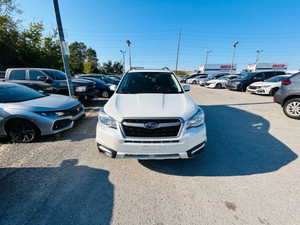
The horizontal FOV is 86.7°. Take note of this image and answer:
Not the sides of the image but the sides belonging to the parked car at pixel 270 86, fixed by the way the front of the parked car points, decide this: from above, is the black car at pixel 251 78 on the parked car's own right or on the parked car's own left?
on the parked car's own right

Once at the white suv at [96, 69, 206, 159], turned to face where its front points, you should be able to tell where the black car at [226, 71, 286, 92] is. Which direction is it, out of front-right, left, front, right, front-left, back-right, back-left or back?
back-left

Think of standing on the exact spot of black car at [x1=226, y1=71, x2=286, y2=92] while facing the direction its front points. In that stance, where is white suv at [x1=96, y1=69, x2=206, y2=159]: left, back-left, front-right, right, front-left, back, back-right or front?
front-left

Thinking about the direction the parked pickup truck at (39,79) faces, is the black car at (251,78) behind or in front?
in front

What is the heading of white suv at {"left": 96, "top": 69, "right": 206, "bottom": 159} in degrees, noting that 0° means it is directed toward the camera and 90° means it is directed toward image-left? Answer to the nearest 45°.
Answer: approximately 0°

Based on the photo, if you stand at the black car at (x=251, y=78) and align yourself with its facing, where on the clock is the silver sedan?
The silver sedan is roughly at 11 o'clock from the black car.

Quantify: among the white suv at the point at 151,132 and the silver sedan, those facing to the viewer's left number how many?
0

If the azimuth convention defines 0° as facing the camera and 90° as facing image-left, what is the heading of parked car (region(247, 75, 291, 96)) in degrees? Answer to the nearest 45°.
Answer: approximately 45°

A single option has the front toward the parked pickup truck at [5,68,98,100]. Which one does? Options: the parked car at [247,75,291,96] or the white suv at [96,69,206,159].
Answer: the parked car at [247,75,291,96]

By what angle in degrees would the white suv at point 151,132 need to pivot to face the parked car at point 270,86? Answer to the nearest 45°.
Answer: approximately 135° to its left

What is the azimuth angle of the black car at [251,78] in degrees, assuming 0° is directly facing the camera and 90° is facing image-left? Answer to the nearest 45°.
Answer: approximately 45°

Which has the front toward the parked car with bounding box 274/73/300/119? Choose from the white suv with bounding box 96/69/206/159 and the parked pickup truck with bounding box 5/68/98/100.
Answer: the parked pickup truck with bounding box 5/68/98/100

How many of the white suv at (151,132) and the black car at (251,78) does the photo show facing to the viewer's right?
0

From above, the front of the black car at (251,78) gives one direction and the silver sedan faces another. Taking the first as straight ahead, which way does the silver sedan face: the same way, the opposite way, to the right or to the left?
the opposite way

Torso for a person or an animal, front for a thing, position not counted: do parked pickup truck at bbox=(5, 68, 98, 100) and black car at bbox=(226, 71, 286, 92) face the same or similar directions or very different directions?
very different directions
